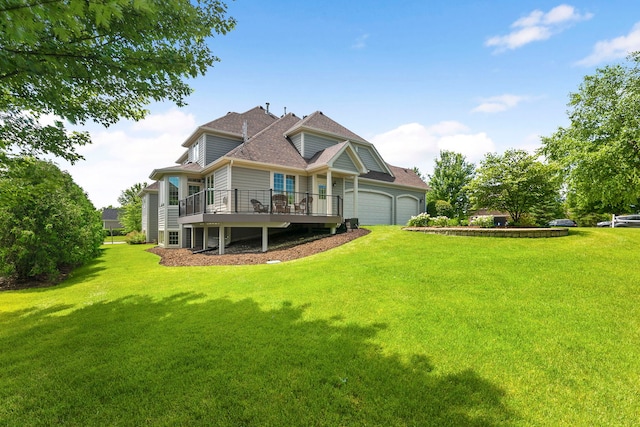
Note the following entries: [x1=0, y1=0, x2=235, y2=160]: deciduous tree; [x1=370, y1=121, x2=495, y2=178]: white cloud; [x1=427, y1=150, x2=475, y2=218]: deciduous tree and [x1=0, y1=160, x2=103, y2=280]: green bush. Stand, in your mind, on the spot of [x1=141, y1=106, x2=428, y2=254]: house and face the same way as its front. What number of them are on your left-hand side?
2

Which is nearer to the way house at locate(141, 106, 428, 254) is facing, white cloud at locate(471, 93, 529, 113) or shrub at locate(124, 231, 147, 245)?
the white cloud

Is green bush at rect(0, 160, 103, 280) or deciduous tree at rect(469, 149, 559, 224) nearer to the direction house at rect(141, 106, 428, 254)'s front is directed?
the deciduous tree

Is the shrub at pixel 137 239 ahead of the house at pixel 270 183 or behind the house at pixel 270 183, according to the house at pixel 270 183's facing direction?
behind
